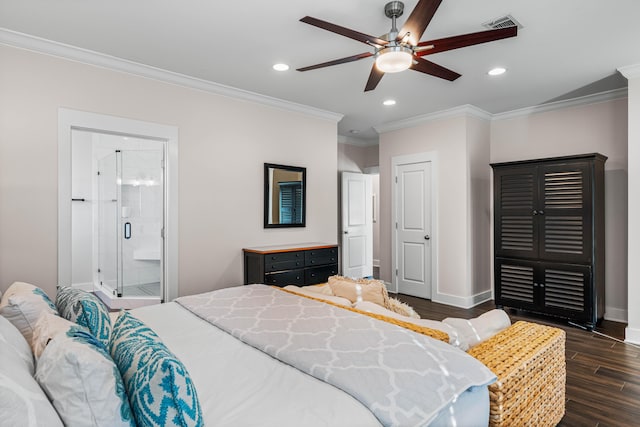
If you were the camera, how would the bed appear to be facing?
facing away from the viewer and to the right of the viewer

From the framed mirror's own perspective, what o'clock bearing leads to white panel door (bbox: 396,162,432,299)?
The white panel door is roughly at 10 o'clock from the framed mirror.

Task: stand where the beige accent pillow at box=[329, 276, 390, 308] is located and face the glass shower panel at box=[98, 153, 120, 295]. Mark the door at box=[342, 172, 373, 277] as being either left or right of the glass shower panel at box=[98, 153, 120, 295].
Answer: right

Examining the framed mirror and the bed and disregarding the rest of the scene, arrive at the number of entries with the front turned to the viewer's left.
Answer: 0

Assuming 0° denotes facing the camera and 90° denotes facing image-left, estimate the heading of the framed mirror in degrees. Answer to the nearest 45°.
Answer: approximately 315°

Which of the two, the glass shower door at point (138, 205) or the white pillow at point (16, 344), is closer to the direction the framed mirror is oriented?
the white pillow

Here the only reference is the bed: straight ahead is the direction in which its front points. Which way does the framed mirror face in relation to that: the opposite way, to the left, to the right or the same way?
to the right
